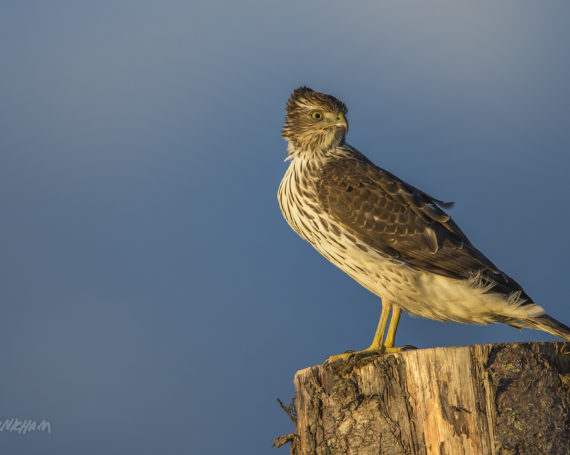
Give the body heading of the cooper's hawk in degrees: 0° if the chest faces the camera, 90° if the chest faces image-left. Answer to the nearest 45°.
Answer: approximately 90°
